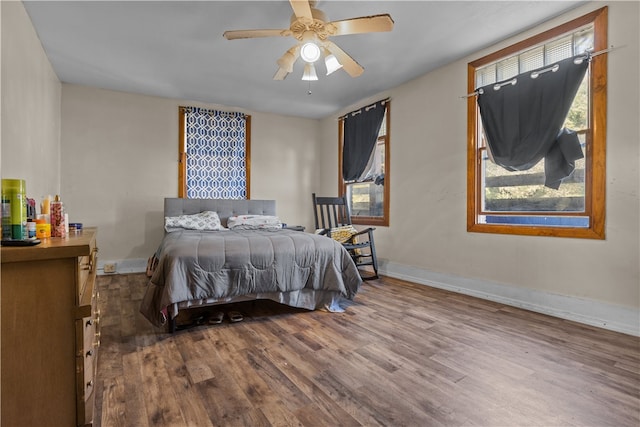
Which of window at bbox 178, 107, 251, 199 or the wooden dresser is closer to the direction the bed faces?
the wooden dresser

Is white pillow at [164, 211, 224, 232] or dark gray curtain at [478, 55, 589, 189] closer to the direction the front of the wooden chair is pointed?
the dark gray curtain

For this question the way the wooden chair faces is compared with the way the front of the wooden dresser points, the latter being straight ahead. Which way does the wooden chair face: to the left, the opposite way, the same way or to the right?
to the right

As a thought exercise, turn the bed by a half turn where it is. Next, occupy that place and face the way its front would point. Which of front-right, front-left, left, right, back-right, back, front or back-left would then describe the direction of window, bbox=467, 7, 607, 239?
right

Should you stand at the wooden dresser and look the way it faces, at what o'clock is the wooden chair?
The wooden chair is roughly at 11 o'clock from the wooden dresser.

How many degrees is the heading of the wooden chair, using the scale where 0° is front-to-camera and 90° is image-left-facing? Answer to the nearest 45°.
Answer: approximately 315°

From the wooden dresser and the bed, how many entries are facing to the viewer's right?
1

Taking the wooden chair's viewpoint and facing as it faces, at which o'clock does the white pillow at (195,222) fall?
The white pillow is roughly at 4 o'clock from the wooden chair.

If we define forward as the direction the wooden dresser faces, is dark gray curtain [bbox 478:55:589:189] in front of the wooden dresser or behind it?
in front

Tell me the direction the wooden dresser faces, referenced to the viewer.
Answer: facing to the right of the viewer
